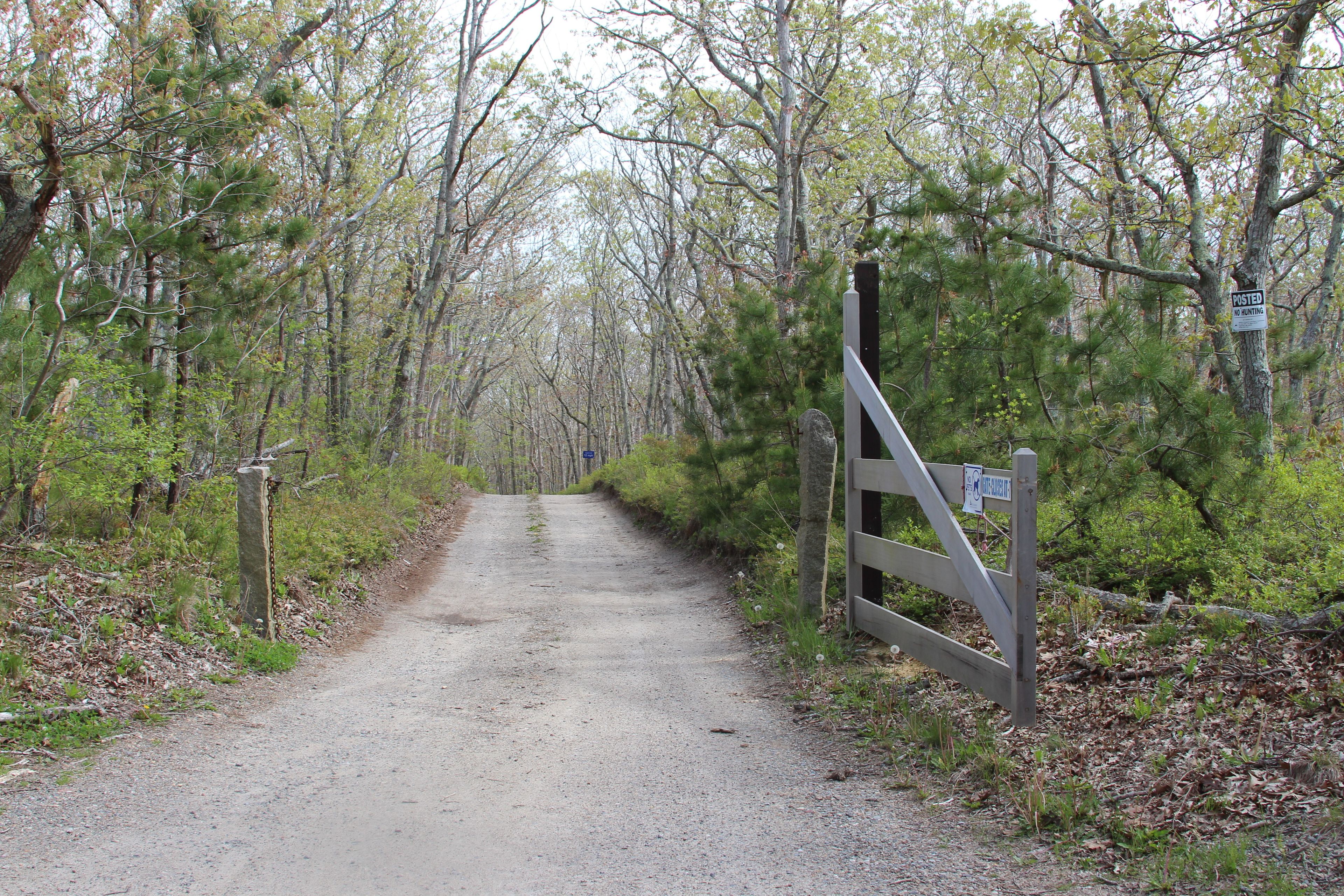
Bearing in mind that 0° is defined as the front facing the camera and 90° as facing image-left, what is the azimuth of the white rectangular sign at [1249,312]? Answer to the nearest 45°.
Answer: approximately 0°

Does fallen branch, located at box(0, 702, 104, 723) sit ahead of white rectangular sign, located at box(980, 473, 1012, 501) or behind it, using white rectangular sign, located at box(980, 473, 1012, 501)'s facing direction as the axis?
ahead

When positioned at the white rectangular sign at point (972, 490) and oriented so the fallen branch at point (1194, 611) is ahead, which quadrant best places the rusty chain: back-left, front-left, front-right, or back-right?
back-left

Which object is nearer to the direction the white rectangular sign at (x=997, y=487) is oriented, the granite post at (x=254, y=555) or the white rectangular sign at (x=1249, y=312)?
the granite post

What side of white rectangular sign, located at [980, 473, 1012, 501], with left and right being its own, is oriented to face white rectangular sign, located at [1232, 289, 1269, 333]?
back

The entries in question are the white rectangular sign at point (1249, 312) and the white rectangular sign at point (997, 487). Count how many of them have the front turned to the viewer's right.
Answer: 0

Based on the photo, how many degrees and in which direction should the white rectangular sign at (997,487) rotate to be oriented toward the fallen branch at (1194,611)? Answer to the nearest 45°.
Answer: approximately 180°

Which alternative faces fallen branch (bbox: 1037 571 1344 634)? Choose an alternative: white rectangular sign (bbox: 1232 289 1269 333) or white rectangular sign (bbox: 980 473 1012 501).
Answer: white rectangular sign (bbox: 1232 289 1269 333)

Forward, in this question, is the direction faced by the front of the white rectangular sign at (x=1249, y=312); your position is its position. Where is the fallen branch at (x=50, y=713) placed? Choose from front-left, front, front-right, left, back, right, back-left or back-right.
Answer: front-right

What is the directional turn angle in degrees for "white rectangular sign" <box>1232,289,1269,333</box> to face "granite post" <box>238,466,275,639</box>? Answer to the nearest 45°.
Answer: approximately 45° to its right

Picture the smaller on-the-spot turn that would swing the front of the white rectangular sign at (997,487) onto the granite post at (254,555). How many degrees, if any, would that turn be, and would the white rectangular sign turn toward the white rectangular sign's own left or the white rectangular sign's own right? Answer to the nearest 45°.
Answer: approximately 45° to the white rectangular sign's own right

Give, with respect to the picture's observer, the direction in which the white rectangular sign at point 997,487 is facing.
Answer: facing the viewer and to the left of the viewer
